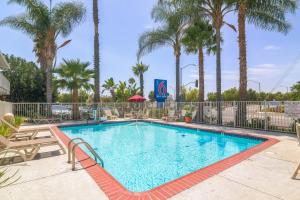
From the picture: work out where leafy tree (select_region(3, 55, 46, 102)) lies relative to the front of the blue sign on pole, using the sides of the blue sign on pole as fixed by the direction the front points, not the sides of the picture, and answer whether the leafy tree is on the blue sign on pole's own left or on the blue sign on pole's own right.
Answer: on the blue sign on pole's own right

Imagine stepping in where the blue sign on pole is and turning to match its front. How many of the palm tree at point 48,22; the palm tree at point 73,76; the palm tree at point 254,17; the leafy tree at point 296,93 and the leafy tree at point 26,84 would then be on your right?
3

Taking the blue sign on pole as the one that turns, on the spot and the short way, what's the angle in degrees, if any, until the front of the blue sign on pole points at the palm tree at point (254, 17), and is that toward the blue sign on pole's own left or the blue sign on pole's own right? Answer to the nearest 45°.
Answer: approximately 45° to the blue sign on pole's own left

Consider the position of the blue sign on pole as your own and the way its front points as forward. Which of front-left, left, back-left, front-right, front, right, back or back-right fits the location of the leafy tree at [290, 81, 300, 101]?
back-left

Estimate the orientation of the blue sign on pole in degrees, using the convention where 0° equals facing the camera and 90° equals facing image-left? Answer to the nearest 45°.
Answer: approximately 0°

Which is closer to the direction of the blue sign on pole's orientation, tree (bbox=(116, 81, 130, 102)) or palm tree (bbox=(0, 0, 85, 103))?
the palm tree

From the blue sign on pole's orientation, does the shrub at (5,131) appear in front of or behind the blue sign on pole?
in front
